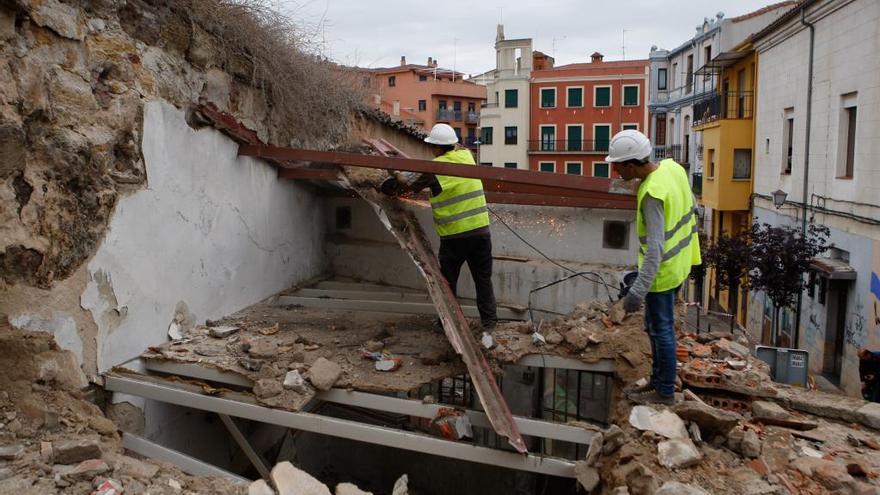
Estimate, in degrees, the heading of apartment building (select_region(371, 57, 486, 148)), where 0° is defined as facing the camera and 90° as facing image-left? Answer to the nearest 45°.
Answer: approximately 315°

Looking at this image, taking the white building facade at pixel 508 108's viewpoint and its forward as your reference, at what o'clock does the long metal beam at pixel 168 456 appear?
The long metal beam is roughly at 12 o'clock from the white building facade.

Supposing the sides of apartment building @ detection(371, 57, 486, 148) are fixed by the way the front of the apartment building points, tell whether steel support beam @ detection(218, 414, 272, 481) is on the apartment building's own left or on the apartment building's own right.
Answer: on the apartment building's own right

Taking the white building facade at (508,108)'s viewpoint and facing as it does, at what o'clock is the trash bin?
The trash bin is roughly at 12 o'clock from the white building facade.

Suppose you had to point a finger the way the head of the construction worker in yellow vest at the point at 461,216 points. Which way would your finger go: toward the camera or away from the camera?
away from the camera

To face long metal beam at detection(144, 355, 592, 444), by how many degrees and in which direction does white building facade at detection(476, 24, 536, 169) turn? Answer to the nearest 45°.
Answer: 0° — it already faces it

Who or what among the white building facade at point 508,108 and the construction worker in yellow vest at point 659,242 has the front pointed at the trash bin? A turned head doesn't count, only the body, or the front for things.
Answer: the white building facade

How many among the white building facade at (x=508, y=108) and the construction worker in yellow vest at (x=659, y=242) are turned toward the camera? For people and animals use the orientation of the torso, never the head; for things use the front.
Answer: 1

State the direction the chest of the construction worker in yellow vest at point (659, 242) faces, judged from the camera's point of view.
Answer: to the viewer's left

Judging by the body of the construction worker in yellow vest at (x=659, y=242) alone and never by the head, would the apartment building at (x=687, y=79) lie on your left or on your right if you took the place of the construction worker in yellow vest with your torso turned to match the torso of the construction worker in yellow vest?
on your right

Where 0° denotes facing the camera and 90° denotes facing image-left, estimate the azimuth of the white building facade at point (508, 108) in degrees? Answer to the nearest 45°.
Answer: approximately 0°

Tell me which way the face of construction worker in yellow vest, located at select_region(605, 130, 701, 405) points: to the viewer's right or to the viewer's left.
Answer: to the viewer's left
